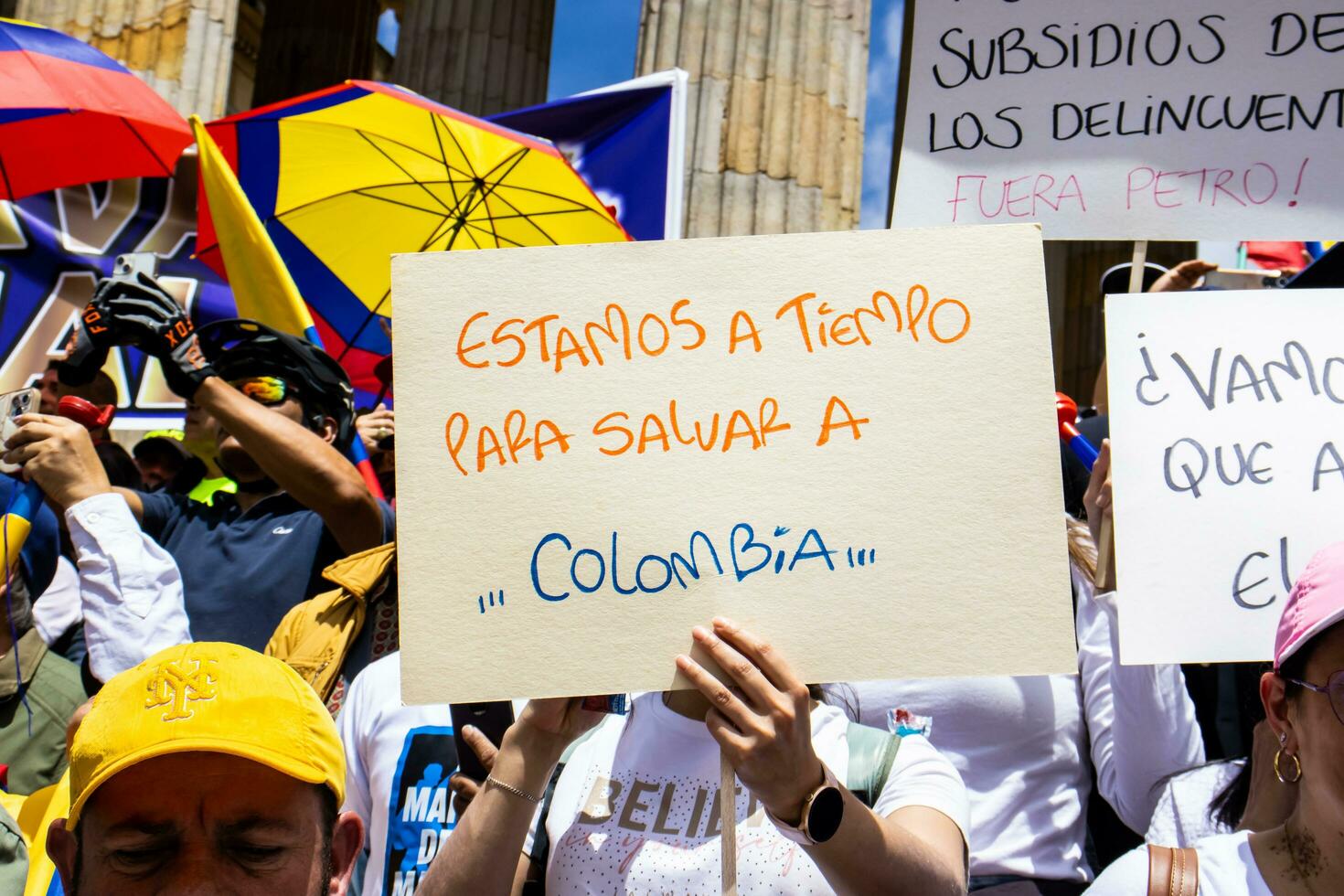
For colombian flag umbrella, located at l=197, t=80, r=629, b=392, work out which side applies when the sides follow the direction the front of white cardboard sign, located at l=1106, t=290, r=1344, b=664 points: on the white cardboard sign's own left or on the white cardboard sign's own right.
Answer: on the white cardboard sign's own right

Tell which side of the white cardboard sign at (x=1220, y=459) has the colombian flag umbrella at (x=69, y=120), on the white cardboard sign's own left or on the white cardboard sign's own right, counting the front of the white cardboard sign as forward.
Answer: on the white cardboard sign's own right

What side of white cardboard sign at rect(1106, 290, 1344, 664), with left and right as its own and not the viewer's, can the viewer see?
front
